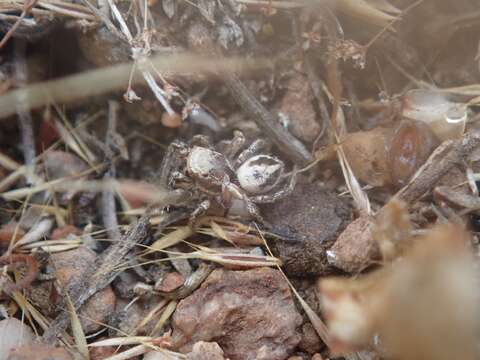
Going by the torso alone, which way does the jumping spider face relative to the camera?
to the viewer's left

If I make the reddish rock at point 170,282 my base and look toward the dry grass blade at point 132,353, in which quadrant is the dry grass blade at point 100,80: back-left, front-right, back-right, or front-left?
back-right
